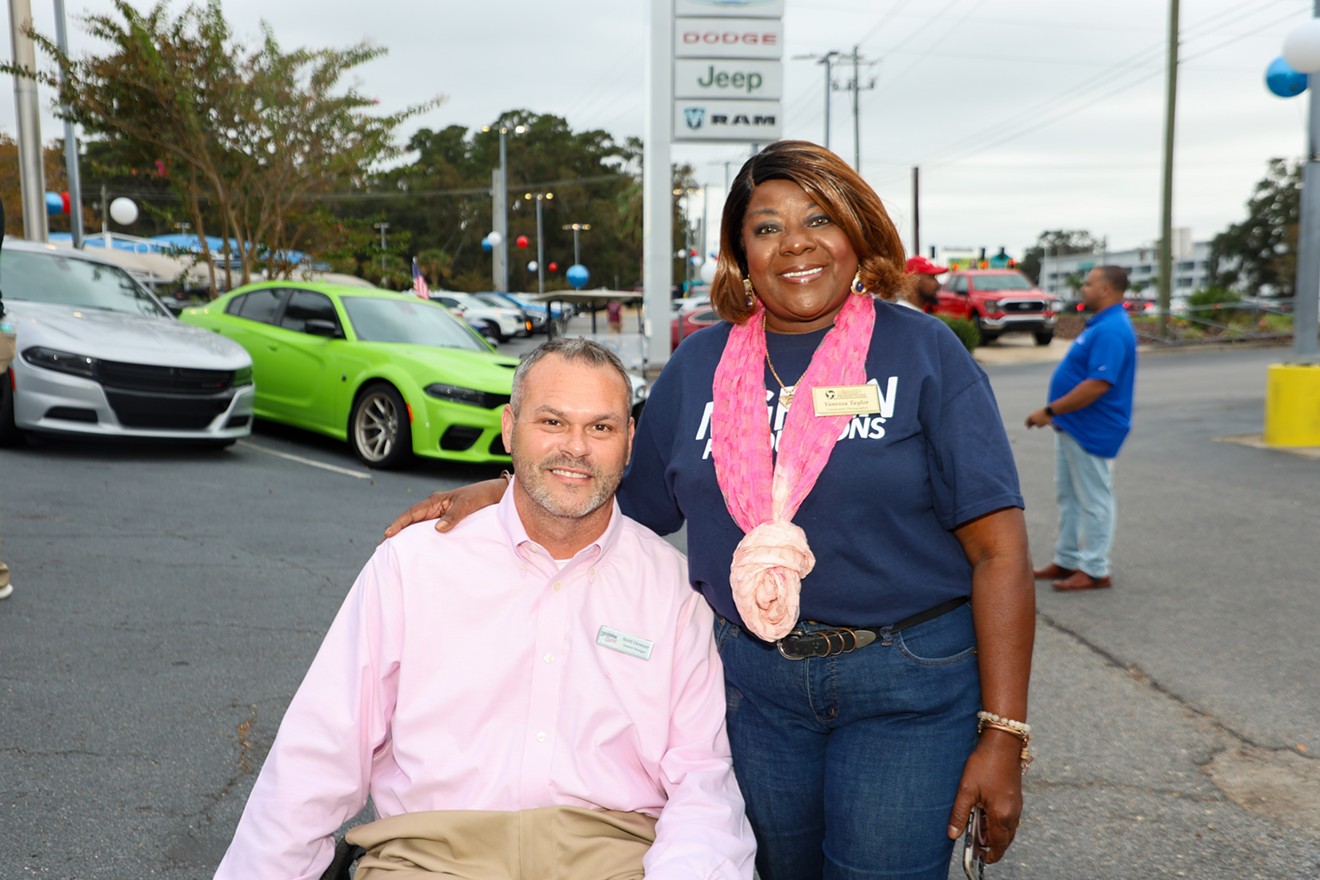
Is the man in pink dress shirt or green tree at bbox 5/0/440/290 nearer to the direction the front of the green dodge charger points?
the man in pink dress shirt

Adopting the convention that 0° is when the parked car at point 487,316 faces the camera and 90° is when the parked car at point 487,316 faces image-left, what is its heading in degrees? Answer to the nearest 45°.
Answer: approximately 315°

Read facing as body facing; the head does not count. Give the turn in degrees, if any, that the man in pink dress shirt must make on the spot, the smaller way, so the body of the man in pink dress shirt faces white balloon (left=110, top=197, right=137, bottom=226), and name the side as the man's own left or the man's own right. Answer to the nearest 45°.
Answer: approximately 180°

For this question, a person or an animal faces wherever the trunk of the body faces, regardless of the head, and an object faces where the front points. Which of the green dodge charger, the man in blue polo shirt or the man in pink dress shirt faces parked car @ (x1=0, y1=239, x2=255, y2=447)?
the man in blue polo shirt

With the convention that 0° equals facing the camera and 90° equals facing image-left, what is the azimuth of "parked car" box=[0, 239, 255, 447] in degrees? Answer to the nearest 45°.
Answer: approximately 315°

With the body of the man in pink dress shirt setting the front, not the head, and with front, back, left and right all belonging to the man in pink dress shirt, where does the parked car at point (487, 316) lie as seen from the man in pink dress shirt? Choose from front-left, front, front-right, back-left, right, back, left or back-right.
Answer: back

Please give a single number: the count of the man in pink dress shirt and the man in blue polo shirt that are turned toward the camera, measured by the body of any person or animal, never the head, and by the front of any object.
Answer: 1

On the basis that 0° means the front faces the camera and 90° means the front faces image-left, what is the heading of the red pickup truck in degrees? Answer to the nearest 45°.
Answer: approximately 315°

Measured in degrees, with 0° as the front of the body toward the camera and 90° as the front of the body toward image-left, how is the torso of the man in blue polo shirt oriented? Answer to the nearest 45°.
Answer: approximately 90°
